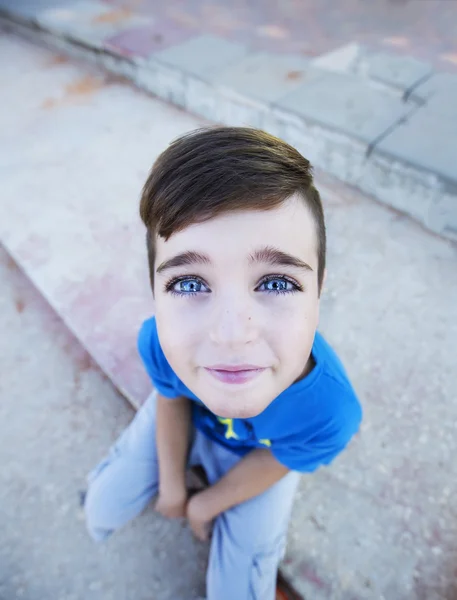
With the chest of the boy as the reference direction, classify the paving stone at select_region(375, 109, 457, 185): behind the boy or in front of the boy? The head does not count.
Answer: behind

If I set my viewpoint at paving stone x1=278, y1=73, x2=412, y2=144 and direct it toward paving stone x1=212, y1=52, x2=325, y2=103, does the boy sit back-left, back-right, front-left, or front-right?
back-left

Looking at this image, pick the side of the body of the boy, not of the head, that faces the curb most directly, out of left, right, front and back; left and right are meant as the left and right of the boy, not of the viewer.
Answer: back

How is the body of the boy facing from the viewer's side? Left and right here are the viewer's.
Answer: facing the viewer

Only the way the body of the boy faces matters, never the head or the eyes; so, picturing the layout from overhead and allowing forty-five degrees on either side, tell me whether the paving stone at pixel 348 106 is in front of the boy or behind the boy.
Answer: behind

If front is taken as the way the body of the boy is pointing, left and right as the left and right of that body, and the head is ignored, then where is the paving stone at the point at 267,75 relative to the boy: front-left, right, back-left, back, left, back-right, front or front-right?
back

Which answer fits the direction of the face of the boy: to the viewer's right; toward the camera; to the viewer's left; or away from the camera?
toward the camera

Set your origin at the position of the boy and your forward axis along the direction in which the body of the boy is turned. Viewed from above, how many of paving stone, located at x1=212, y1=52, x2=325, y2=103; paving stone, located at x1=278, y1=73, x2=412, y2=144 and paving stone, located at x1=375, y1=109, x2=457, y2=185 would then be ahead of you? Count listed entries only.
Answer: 0
